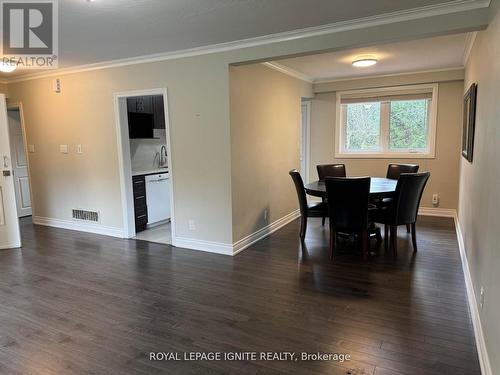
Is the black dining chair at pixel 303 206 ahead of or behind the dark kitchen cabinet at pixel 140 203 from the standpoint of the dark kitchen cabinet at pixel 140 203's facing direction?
ahead

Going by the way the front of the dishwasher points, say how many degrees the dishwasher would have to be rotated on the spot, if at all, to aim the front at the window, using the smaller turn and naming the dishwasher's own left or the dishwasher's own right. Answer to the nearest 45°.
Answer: approximately 45° to the dishwasher's own left

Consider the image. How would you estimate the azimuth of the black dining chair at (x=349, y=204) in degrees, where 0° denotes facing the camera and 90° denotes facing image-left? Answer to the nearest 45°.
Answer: approximately 180°

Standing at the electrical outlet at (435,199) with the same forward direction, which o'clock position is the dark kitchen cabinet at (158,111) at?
The dark kitchen cabinet is roughly at 2 o'clock from the electrical outlet.

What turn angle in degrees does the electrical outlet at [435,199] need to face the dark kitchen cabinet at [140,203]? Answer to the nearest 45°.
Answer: approximately 45° to its right

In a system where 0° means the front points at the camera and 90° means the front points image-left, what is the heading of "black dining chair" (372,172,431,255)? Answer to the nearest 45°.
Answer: approximately 135°

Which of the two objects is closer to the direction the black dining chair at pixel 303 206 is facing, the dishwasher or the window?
the window

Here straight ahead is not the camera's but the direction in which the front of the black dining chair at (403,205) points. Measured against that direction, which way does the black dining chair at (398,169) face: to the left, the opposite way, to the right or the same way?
to the left

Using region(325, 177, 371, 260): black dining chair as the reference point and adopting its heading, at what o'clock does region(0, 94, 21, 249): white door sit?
The white door is roughly at 9 o'clock from the black dining chair.
